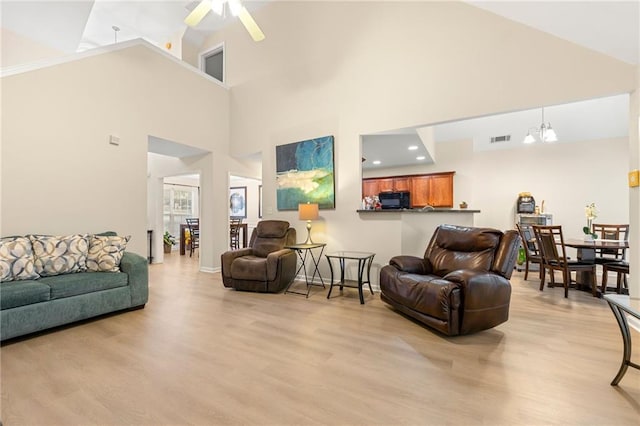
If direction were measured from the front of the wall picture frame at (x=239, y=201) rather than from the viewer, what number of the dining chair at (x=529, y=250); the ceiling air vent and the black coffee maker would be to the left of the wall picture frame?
3

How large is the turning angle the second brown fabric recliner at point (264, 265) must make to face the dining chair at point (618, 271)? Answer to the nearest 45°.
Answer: approximately 135° to its left

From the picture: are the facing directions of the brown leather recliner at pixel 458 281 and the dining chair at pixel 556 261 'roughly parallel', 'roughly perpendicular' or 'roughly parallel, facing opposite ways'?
roughly parallel, facing opposite ways

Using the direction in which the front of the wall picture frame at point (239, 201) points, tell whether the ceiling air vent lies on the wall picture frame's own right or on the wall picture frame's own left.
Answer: on the wall picture frame's own left

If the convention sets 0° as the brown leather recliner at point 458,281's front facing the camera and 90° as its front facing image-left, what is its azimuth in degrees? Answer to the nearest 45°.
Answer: approximately 45°

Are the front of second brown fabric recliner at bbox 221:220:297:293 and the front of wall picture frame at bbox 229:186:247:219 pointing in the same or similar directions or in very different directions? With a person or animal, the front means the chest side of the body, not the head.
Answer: same or similar directions

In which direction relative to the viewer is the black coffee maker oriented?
toward the camera

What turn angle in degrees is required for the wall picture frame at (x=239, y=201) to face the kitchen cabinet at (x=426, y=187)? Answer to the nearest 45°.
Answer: approximately 90° to its left

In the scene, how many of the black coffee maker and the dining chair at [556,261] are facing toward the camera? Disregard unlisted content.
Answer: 1

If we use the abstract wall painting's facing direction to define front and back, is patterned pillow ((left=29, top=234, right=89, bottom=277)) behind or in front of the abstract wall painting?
in front

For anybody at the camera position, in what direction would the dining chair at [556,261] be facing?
facing away from the viewer and to the right of the viewer

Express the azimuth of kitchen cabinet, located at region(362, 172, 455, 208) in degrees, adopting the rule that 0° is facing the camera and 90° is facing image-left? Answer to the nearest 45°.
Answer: approximately 45°

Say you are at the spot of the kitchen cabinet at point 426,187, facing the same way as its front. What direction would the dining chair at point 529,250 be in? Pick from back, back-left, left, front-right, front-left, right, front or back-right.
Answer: left

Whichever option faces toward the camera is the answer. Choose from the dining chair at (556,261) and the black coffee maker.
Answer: the black coffee maker

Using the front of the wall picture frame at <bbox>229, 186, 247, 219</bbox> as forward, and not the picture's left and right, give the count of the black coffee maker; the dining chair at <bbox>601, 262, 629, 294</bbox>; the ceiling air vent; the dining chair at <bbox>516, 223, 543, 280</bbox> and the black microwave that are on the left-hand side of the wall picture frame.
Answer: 5
